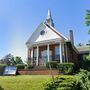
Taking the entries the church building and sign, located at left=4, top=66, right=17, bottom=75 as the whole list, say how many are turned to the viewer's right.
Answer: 0

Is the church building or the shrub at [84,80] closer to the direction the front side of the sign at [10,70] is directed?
the shrub

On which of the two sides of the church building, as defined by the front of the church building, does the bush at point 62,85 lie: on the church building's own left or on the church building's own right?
on the church building's own left

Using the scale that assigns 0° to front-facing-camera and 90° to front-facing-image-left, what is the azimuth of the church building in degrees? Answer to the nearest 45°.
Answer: approximately 45°

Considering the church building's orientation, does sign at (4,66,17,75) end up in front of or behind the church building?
in front

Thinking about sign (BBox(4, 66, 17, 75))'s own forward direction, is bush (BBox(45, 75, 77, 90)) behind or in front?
in front

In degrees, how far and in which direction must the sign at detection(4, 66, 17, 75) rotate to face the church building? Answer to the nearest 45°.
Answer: approximately 135° to its left
